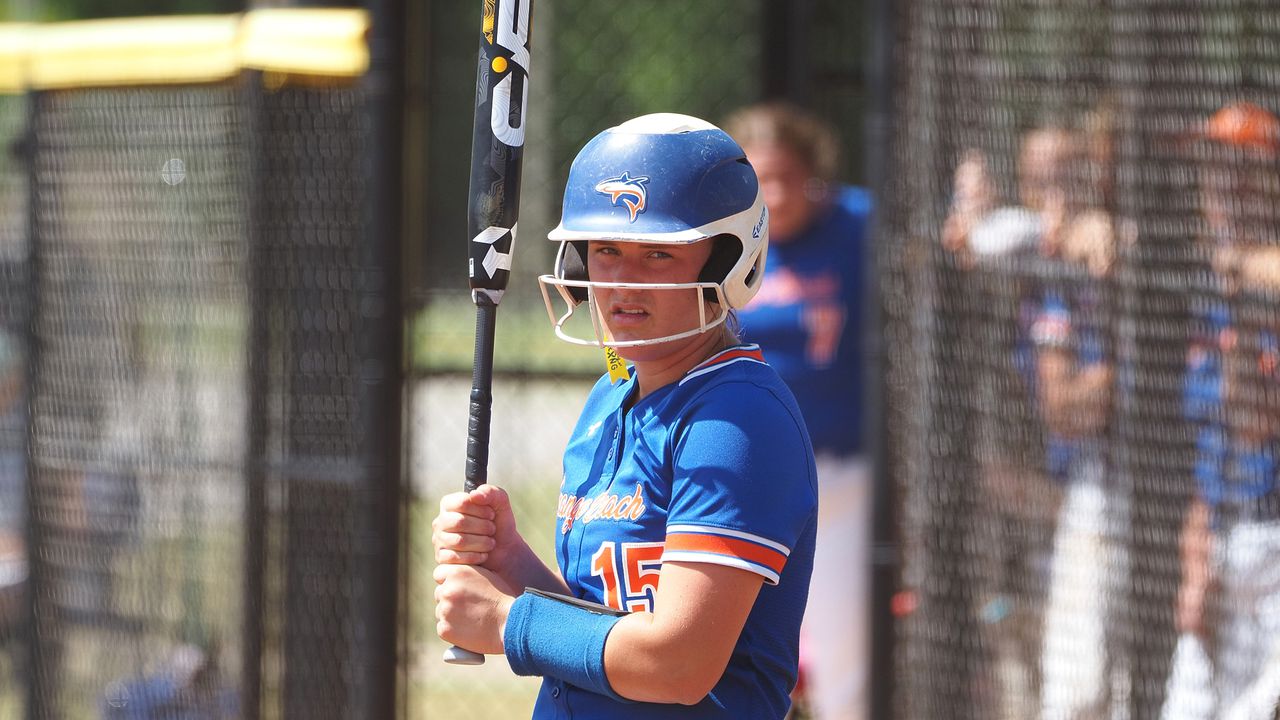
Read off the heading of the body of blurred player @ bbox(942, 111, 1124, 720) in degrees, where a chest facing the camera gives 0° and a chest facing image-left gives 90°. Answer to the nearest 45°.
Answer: approximately 45°

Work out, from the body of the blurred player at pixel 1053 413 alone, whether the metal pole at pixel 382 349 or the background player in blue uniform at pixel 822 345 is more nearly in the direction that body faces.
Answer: the metal pole

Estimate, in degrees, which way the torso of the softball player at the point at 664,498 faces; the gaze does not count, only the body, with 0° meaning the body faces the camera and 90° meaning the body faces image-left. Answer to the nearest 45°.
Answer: approximately 45°

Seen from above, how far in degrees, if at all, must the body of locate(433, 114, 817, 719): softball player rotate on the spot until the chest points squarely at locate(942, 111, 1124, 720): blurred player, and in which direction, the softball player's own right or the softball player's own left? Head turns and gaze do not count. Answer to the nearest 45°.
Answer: approximately 180°

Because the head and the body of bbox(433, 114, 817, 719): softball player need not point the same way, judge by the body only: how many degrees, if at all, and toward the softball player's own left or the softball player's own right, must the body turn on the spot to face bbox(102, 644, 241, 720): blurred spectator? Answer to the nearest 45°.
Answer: approximately 90° to the softball player's own right
